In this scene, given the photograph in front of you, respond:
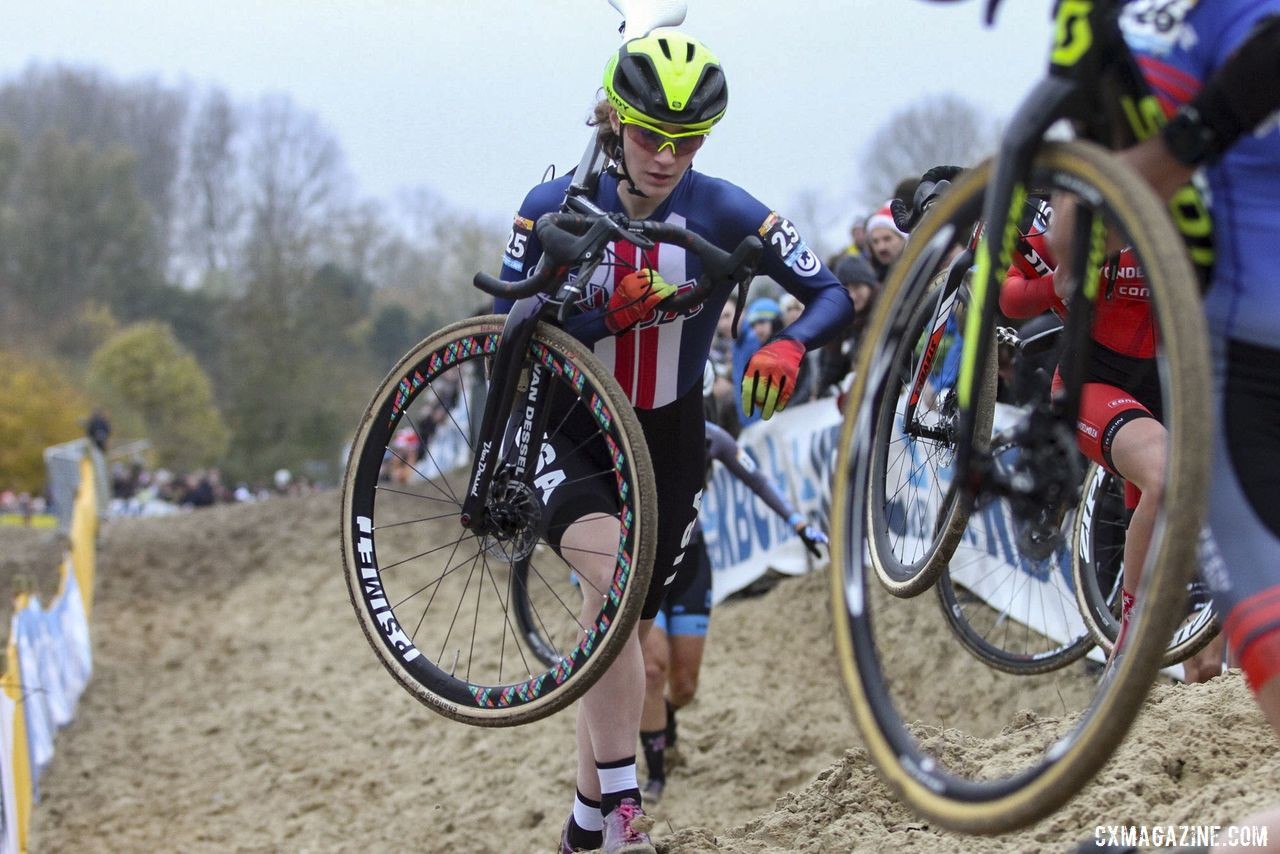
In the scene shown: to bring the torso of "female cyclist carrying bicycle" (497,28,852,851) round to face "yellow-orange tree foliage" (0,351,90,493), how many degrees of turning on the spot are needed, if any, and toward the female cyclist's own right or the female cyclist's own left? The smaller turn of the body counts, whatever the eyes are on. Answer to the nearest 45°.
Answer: approximately 135° to the female cyclist's own right

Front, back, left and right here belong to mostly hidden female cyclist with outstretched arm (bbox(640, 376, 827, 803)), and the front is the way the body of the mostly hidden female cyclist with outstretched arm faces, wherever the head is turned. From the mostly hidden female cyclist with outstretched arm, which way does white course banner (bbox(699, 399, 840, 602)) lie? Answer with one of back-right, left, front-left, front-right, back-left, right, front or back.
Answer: back

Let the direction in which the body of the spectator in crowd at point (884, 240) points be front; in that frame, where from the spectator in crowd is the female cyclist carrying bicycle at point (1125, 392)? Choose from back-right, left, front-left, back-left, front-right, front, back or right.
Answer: front-left

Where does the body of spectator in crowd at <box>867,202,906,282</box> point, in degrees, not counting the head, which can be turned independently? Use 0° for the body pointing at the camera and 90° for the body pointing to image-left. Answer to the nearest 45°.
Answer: approximately 45°

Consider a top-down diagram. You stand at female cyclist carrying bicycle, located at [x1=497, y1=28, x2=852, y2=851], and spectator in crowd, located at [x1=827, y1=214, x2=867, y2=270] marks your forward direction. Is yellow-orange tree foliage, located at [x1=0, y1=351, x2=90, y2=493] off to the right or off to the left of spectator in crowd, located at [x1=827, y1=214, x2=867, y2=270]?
left

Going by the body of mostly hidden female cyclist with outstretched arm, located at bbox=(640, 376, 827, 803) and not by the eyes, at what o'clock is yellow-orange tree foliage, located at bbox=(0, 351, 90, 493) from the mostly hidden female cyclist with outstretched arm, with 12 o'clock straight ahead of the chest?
The yellow-orange tree foliage is roughly at 5 o'clock from the mostly hidden female cyclist with outstretched arm.

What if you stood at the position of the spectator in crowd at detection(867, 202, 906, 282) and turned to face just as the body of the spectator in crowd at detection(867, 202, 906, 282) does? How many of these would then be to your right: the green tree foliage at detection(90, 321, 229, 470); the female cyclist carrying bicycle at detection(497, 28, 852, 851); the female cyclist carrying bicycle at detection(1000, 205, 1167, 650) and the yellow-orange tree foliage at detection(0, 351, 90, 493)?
2

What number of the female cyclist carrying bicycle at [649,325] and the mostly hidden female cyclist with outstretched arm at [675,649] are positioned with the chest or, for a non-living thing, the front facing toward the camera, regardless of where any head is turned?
2

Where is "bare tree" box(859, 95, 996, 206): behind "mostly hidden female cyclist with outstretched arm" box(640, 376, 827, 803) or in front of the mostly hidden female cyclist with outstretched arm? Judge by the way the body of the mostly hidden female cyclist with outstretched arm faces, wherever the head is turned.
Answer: behind

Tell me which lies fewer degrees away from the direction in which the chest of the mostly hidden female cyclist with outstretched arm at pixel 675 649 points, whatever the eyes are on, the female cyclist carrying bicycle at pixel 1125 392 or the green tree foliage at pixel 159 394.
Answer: the female cyclist carrying bicycle

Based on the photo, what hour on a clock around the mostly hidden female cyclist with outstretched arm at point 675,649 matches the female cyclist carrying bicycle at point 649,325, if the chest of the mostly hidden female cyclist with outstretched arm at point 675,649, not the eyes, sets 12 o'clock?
the female cyclist carrying bicycle at point 649,325 is roughly at 12 o'clock from the mostly hidden female cyclist with outstretched arm at point 675,649.
